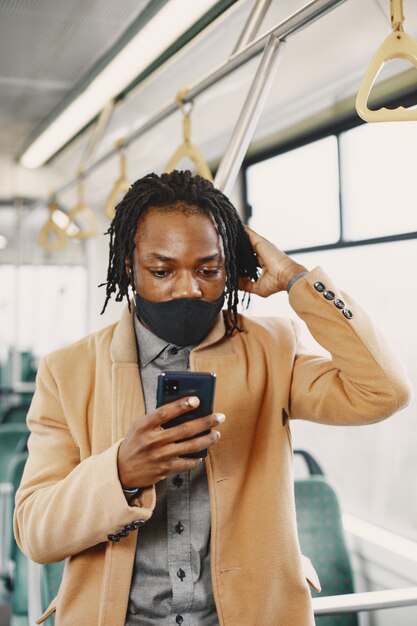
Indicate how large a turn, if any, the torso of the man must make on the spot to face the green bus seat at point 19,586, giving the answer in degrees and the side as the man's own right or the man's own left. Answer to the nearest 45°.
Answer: approximately 135° to the man's own right

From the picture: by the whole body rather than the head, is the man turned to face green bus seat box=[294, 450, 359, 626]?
no

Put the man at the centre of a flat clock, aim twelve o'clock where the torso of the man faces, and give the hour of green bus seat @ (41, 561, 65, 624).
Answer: The green bus seat is roughly at 5 o'clock from the man.

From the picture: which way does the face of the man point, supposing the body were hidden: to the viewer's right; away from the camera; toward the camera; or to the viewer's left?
toward the camera

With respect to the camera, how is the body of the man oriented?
toward the camera
